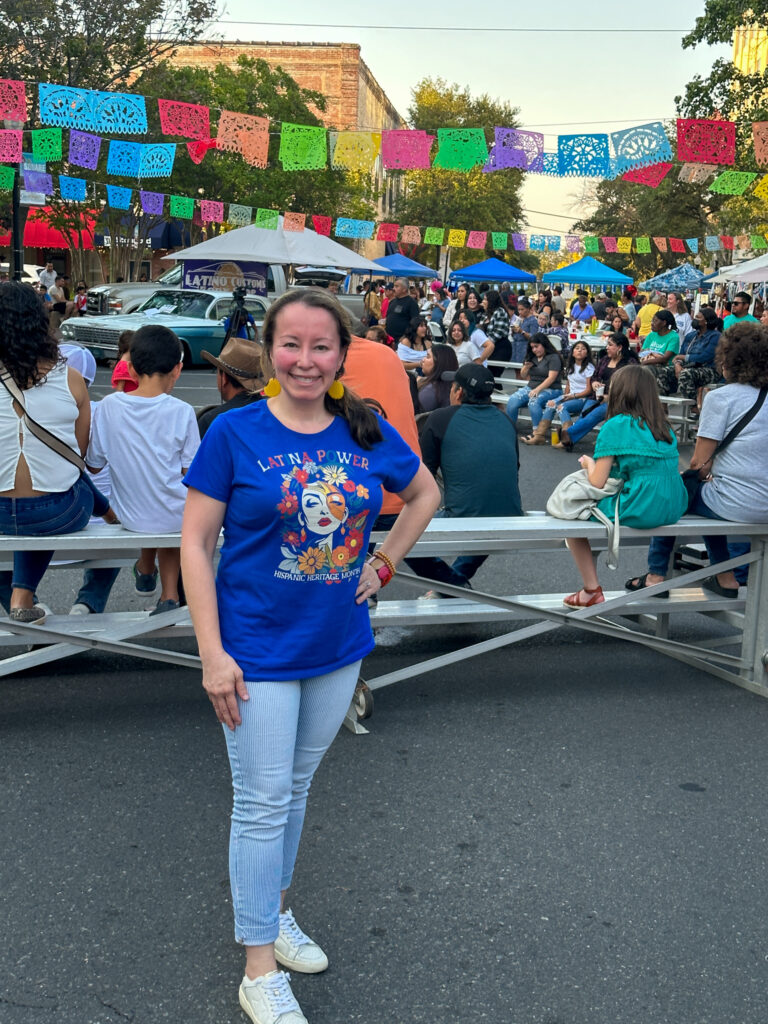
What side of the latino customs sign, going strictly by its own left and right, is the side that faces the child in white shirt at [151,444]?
front

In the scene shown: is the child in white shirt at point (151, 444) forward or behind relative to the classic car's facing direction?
forward

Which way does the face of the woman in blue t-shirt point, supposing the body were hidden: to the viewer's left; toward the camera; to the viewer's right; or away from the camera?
toward the camera

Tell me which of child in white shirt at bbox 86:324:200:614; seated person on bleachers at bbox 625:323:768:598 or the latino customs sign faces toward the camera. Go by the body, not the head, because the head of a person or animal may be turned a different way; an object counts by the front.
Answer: the latino customs sign

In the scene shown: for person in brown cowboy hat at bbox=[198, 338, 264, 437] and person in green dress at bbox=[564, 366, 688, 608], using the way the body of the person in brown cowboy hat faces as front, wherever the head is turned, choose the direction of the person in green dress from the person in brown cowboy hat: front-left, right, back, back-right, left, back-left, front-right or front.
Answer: back-right

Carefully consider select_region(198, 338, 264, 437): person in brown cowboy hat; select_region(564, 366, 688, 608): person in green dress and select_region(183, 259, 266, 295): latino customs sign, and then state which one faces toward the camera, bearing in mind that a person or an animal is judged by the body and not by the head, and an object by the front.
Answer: the latino customs sign

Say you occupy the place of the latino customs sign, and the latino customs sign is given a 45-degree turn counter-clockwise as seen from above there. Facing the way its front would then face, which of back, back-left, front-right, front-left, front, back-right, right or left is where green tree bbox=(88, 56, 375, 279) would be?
back-left

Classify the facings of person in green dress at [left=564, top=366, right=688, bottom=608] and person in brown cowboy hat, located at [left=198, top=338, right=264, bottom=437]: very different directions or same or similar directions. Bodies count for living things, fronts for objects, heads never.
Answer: same or similar directions

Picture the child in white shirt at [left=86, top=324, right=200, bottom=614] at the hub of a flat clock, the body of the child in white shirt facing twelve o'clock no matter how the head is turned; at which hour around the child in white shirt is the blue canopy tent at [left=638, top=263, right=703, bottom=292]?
The blue canopy tent is roughly at 1 o'clock from the child in white shirt.

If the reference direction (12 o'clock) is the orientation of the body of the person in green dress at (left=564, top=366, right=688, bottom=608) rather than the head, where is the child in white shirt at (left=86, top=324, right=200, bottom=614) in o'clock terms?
The child in white shirt is roughly at 10 o'clock from the person in green dress.

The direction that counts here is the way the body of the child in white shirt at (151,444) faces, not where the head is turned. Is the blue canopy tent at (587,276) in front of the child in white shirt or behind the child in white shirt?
in front

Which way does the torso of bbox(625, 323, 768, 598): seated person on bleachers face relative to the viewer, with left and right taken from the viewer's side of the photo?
facing away from the viewer and to the left of the viewer

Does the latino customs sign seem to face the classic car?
yes

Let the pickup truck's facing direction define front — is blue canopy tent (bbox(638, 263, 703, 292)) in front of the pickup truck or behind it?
behind

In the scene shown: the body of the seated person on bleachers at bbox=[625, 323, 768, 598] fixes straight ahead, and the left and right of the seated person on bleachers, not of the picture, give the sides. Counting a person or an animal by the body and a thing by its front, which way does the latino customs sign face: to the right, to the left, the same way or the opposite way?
the opposite way

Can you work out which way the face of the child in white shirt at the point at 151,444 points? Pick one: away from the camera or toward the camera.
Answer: away from the camera

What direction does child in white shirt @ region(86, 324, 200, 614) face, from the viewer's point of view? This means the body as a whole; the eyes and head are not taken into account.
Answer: away from the camera
